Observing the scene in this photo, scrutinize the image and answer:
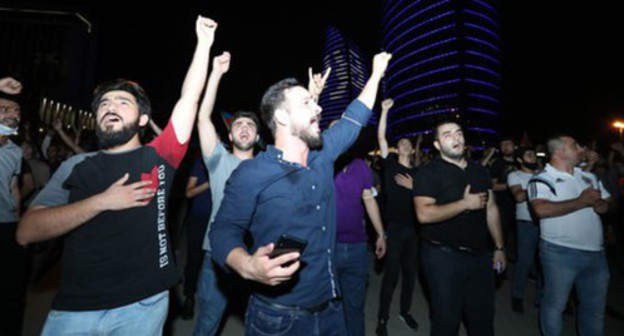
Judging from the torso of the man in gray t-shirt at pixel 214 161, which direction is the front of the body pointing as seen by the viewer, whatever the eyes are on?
toward the camera

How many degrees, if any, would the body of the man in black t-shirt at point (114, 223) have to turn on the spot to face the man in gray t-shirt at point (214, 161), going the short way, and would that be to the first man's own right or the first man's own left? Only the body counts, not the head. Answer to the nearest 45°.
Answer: approximately 135° to the first man's own left

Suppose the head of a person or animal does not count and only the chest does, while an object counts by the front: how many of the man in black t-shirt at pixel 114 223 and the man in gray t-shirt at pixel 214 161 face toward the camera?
2

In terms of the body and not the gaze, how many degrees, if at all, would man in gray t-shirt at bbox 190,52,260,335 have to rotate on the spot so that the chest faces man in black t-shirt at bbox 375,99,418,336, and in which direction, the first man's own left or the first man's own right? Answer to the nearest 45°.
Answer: approximately 90° to the first man's own left

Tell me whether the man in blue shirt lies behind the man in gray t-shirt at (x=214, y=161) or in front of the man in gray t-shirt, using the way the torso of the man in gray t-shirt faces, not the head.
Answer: in front

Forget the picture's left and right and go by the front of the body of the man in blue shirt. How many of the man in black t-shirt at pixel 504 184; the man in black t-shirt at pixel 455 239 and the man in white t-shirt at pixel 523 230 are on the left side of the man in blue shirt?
3

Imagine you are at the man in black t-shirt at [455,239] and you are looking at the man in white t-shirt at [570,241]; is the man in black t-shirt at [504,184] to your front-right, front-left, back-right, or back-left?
front-left

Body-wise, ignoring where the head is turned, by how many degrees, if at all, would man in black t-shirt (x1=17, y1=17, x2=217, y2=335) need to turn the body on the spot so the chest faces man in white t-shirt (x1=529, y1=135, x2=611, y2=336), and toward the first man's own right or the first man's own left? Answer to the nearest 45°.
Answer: approximately 90° to the first man's own left

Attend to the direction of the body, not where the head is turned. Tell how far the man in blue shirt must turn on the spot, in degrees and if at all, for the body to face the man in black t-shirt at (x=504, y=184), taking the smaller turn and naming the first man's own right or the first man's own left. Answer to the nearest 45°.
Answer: approximately 90° to the first man's own left

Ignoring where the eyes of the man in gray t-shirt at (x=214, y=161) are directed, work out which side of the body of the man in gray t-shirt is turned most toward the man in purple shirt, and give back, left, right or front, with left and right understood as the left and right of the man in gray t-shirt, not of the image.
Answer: left

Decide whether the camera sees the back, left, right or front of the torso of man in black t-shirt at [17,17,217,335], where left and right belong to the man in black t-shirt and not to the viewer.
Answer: front

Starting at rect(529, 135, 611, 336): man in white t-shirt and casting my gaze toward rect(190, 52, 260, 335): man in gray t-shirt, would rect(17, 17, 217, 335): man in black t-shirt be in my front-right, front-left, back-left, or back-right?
front-left
